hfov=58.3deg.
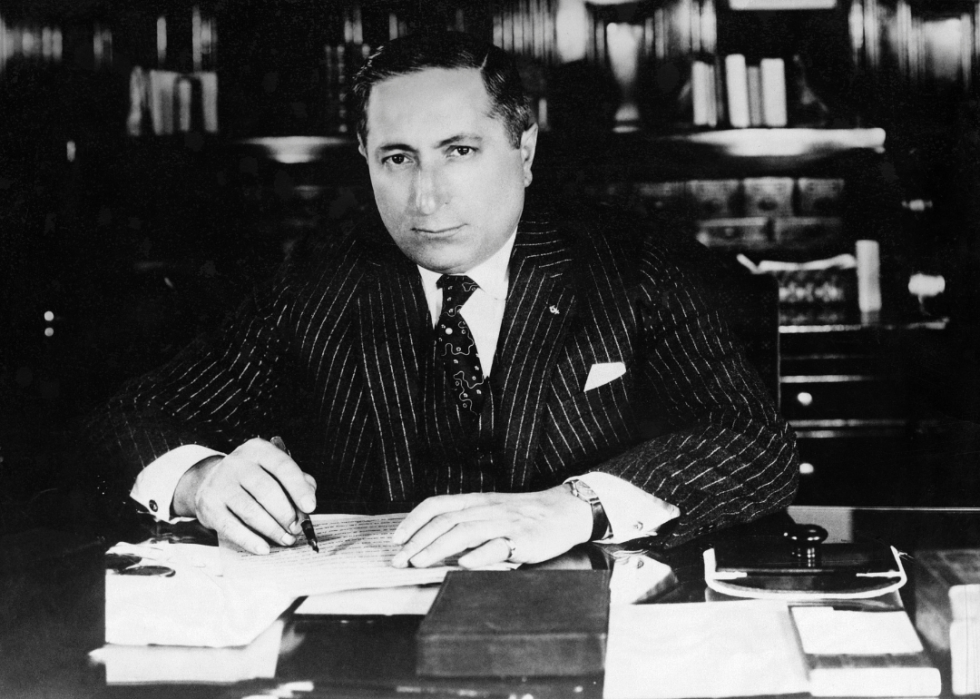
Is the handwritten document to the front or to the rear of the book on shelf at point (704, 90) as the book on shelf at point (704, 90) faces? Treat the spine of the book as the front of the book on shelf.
to the front

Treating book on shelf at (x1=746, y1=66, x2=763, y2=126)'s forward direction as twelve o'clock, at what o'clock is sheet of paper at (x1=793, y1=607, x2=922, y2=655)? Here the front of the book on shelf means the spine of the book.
The sheet of paper is roughly at 12 o'clock from the book on shelf.

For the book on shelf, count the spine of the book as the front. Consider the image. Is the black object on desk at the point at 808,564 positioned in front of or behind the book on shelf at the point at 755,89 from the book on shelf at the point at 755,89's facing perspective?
in front

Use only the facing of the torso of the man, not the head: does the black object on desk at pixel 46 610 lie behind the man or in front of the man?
in front
